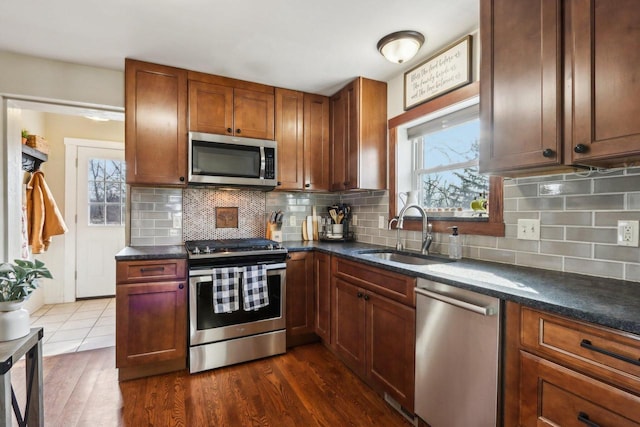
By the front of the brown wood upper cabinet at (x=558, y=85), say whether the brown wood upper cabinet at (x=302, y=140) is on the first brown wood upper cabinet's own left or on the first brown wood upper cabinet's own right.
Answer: on the first brown wood upper cabinet's own right

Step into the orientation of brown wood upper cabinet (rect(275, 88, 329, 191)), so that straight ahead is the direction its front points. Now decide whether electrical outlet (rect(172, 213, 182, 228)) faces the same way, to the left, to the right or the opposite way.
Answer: the same way

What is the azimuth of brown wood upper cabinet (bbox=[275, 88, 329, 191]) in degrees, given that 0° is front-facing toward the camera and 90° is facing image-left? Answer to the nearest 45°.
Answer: approximately 315°

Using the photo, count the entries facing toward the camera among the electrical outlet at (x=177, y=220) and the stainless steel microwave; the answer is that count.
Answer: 2

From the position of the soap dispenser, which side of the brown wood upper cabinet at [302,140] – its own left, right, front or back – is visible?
front

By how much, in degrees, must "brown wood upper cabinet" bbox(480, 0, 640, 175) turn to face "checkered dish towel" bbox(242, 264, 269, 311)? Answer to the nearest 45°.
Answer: approximately 45° to its right

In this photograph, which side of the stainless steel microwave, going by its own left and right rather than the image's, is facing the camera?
front

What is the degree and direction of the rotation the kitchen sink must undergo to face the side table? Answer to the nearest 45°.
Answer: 0° — it already faces it

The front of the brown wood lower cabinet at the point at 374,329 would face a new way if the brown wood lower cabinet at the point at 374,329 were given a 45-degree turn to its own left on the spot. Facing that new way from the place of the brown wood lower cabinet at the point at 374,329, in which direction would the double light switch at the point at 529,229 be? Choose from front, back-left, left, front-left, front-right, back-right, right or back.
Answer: left

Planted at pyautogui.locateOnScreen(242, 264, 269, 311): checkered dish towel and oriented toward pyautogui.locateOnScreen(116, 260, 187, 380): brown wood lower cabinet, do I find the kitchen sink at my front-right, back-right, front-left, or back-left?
back-left

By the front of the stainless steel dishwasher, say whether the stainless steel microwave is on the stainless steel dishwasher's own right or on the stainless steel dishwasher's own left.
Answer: on the stainless steel dishwasher's own right

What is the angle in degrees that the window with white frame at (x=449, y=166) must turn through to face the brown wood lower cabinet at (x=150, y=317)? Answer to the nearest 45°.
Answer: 0° — it already faces it

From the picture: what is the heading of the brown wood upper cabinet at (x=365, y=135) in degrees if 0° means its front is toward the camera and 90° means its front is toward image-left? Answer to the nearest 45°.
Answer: approximately 45°

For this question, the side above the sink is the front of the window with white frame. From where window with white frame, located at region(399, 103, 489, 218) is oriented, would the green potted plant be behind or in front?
in front

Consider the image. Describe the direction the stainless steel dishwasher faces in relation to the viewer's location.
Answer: facing the viewer and to the left of the viewer

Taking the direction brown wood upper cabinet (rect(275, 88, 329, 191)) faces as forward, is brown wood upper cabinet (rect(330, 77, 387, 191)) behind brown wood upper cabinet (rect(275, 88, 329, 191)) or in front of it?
in front

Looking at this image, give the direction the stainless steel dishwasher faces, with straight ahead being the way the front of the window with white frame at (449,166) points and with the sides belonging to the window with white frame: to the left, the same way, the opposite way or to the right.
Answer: the same way

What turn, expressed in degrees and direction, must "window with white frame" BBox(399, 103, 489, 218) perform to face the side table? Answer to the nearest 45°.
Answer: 0° — it already faces it

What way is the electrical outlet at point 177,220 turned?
toward the camera
